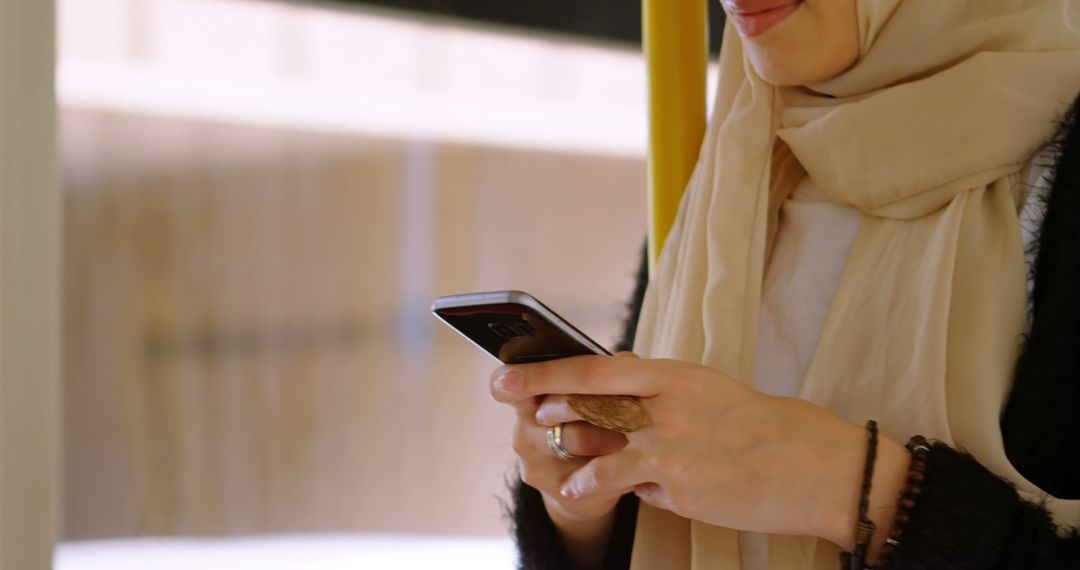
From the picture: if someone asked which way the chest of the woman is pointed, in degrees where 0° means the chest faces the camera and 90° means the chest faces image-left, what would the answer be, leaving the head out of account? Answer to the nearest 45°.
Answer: approximately 45°

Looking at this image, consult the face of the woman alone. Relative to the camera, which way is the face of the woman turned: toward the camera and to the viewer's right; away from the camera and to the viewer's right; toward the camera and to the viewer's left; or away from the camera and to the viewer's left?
toward the camera and to the viewer's left
